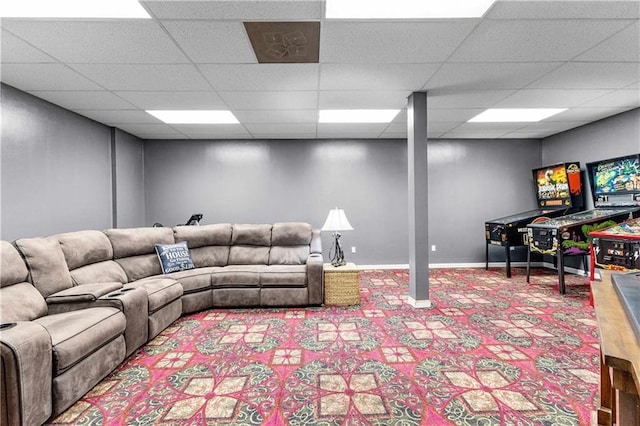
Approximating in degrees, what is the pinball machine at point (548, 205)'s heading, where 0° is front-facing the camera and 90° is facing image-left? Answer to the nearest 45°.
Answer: approximately 45°

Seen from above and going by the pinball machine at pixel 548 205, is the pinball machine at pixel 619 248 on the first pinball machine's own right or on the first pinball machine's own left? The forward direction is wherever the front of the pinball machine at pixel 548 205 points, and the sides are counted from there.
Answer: on the first pinball machine's own left

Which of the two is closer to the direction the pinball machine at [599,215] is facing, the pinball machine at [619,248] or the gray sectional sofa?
the gray sectional sofa

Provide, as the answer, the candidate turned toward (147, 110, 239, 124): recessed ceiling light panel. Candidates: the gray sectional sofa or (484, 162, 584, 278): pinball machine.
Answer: the pinball machine

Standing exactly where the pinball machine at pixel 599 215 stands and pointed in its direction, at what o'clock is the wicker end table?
The wicker end table is roughly at 12 o'clock from the pinball machine.

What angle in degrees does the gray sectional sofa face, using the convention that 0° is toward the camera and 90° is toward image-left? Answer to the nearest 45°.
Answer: approximately 315°

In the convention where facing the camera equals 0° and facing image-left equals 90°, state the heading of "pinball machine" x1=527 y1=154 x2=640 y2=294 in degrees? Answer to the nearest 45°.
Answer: approximately 45°
